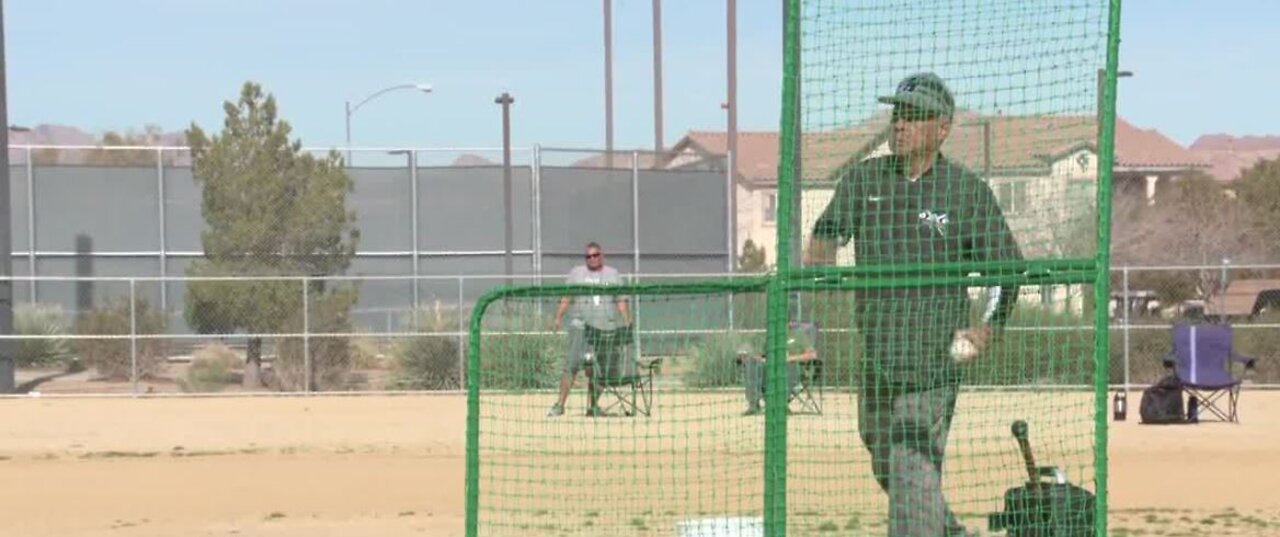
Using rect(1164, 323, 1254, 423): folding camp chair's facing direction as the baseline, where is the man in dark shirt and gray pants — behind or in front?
in front

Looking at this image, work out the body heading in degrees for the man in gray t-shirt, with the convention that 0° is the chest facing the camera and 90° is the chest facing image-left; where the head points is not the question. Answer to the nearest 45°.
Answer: approximately 0°

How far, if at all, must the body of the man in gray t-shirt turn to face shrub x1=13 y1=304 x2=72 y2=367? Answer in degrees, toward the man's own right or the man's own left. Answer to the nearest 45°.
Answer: approximately 135° to the man's own right

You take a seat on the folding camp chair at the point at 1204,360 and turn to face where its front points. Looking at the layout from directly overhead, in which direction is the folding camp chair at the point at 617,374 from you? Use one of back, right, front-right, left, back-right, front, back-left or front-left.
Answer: front-right

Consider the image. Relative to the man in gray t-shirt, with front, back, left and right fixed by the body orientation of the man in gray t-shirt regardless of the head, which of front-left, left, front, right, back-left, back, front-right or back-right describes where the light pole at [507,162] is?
back

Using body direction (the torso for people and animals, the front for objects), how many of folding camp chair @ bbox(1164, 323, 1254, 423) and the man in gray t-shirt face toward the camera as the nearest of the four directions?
2
